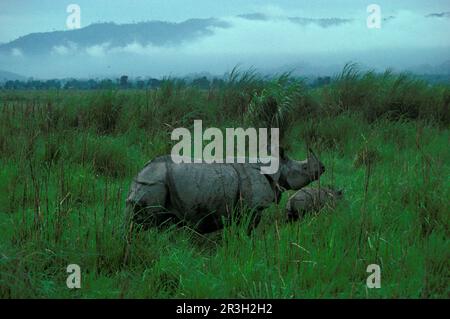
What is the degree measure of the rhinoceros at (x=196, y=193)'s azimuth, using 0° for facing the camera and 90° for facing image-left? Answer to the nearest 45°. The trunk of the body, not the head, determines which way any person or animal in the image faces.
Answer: approximately 270°

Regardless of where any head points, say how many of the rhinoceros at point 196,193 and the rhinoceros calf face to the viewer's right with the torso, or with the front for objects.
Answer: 2

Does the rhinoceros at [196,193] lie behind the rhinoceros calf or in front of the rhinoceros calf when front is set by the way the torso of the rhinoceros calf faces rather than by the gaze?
behind

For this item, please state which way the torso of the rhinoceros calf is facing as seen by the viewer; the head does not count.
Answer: to the viewer's right

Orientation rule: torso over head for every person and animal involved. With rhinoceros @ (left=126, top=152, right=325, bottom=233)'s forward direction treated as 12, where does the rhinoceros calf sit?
The rhinoceros calf is roughly at 11 o'clock from the rhinoceros.
